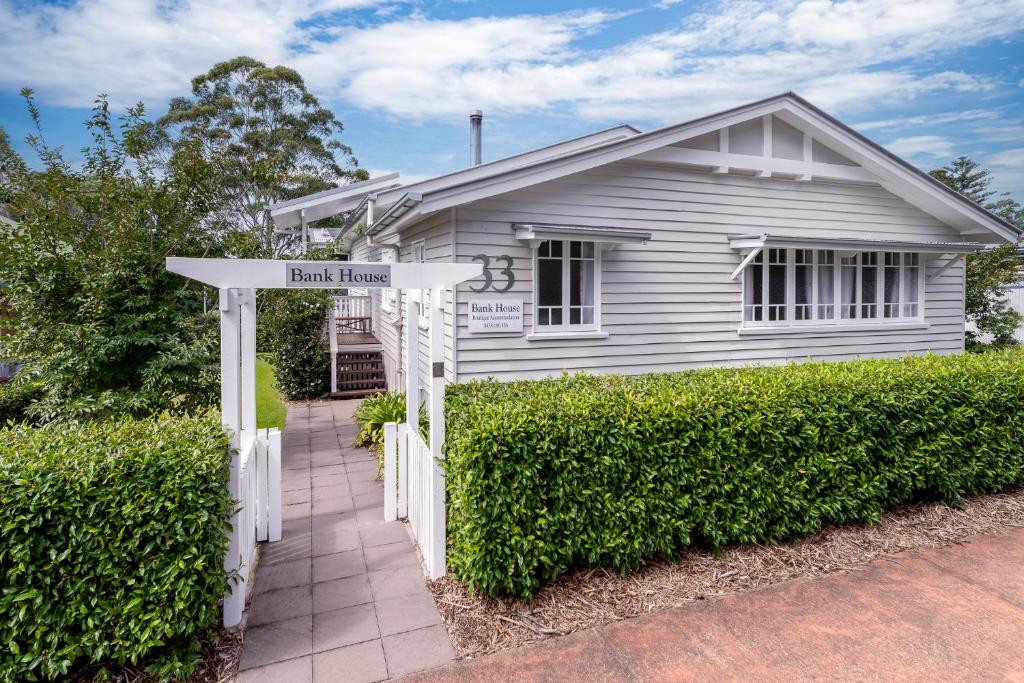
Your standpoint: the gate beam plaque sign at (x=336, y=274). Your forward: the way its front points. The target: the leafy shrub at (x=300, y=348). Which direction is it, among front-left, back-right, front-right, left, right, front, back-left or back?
back

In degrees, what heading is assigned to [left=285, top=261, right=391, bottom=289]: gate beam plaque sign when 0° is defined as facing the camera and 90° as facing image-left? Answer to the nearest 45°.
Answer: approximately 0°

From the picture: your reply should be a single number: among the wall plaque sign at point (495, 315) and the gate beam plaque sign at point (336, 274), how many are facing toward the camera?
2

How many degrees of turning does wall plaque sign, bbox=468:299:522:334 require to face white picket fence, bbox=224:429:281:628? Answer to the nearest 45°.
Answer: approximately 45° to its right

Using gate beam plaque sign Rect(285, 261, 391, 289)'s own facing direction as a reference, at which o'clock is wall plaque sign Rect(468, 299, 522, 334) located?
wall plaque sign Rect(468, 299, 522, 334) is roughly at 7 o'clock from gate beam plaque sign Rect(285, 261, 391, 289).

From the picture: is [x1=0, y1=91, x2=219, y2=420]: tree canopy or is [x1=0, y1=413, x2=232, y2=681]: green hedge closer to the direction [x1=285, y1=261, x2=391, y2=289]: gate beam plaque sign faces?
the green hedge

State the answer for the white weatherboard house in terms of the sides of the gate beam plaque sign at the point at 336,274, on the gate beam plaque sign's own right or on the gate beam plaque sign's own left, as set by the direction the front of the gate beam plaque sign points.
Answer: on the gate beam plaque sign's own left

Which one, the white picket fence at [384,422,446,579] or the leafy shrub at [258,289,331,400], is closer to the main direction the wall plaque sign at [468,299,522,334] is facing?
the white picket fence
